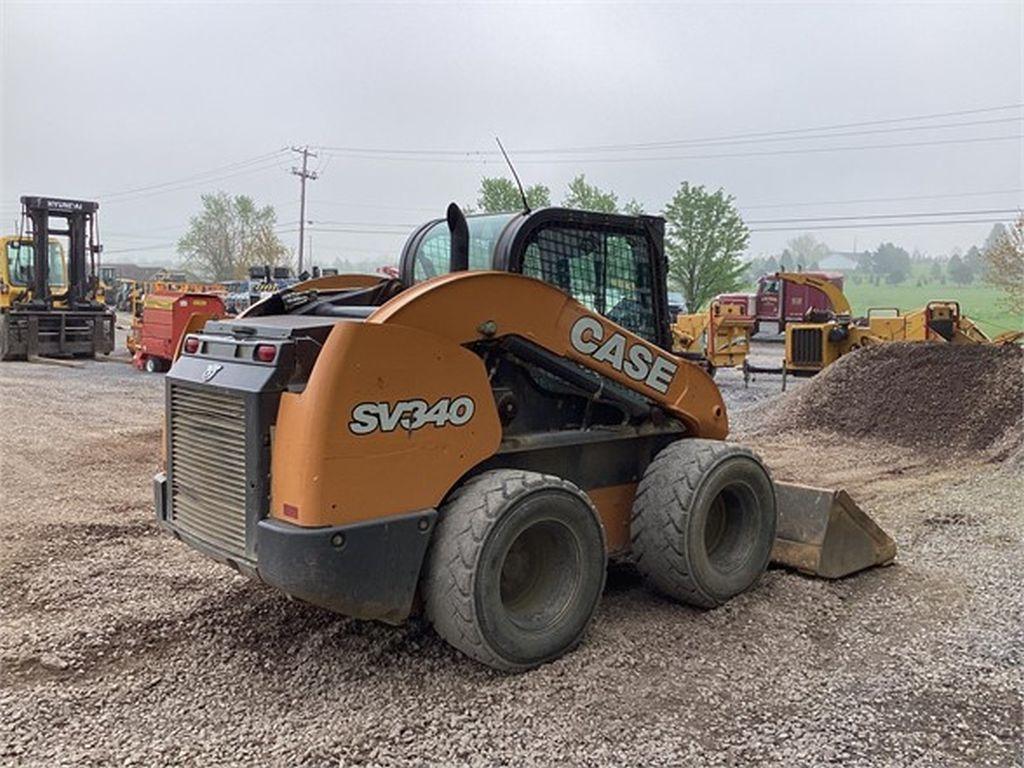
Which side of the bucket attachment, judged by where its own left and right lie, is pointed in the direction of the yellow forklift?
left

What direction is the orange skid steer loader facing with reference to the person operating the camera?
facing away from the viewer and to the right of the viewer

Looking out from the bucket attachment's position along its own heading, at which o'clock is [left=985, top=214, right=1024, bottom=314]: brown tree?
The brown tree is roughly at 11 o'clock from the bucket attachment.

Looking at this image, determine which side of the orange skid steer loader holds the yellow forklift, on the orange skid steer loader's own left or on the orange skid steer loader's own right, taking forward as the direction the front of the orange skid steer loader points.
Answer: on the orange skid steer loader's own left

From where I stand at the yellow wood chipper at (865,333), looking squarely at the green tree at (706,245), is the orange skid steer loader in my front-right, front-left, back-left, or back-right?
back-left

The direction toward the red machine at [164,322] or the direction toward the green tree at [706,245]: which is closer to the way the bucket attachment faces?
the green tree

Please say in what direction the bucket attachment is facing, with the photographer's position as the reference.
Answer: facing away from the viewer and to the right of the viewer

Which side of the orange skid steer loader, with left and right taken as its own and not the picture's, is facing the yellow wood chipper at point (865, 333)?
front

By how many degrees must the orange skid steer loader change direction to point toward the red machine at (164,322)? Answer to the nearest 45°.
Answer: approximately 90° to its left

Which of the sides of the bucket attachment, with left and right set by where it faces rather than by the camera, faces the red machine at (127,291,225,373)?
left

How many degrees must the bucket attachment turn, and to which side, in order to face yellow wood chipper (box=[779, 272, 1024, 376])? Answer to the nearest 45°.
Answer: approximately 45° to its left

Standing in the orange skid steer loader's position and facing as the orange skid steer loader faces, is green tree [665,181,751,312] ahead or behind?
ahead

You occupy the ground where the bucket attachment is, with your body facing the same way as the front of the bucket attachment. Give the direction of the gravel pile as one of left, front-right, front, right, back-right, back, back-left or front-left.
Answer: front-left
